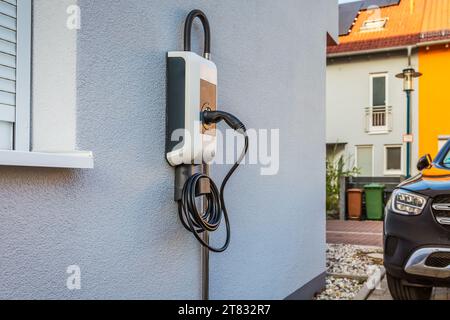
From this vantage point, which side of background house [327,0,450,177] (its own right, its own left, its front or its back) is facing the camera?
front

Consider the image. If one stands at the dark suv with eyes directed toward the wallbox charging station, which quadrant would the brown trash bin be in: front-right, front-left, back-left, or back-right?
back-right

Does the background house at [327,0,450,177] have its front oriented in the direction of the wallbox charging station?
yes

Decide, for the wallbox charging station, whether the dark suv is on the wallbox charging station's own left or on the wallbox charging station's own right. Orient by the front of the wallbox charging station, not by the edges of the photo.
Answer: on the wallbox charging station's own left

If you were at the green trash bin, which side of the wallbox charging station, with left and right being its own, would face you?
left

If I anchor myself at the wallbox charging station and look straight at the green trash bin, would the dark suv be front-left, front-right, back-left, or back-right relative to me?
front-right

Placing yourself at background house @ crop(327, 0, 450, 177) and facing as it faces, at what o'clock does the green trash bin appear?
The green trash bin is roughly at 12 o'clock from the background house.

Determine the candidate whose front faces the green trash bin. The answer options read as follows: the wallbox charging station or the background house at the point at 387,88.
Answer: the background house

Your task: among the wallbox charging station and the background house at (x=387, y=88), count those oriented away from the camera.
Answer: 0

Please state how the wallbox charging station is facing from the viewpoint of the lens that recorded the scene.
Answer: facing the viewer and to the right of the viewer

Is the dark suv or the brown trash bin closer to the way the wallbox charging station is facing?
the dark suv

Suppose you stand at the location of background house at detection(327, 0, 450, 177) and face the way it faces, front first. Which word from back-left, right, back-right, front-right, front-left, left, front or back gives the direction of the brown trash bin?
front
